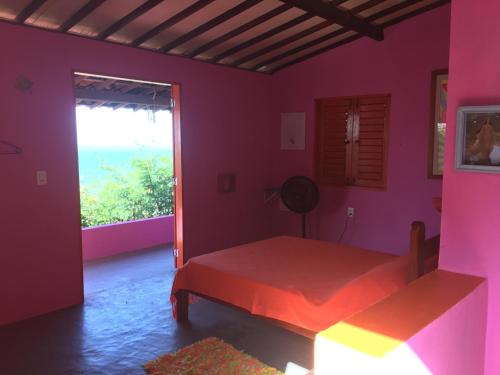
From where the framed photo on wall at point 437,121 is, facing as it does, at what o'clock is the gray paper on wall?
The gray paper on wall is roughly at 2 o'clock from the framed photo on wall.

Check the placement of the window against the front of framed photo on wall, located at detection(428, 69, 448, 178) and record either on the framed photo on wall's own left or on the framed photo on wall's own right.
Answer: on the framed photo on wall's own right

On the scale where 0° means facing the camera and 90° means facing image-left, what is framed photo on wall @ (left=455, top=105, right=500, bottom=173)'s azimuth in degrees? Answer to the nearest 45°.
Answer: approximately 45°

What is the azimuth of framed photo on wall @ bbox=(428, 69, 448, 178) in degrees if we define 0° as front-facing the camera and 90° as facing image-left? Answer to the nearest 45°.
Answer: approximately 45°

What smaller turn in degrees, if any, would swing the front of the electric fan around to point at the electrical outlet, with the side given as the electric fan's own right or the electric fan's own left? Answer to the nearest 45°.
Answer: approximately 90° to the electric fan's own left

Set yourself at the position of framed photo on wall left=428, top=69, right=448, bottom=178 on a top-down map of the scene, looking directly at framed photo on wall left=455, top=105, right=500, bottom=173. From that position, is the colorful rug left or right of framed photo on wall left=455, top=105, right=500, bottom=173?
right
